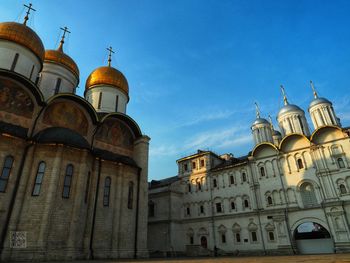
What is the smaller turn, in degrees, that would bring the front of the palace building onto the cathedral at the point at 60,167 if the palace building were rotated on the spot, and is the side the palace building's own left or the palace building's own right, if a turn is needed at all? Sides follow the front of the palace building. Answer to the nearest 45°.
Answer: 0° — it already faces it

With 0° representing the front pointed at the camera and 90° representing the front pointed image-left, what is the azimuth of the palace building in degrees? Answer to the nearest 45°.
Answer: approximately 45°
